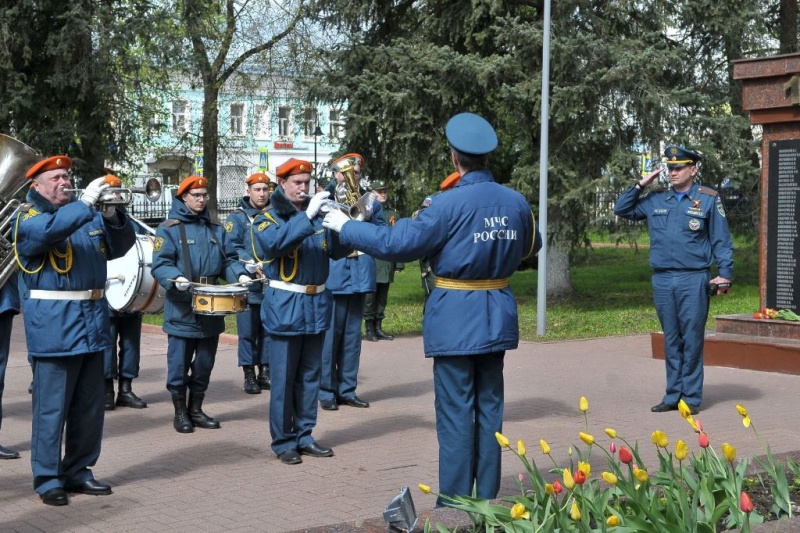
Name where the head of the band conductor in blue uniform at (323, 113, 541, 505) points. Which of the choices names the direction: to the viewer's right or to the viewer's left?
to the viewer's left

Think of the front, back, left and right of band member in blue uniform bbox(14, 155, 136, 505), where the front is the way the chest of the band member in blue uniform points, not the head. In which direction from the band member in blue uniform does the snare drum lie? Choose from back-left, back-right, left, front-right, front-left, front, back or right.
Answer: left

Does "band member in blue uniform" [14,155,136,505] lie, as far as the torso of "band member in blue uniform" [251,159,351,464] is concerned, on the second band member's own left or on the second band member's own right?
on the second band member's own right

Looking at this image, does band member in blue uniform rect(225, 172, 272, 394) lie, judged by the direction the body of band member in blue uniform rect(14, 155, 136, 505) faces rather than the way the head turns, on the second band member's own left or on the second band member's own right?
on the second band member's own left

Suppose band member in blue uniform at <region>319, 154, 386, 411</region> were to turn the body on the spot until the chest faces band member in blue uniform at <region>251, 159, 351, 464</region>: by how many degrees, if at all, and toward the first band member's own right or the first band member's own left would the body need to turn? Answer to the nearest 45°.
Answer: approximately 45° to the first band member's own right
